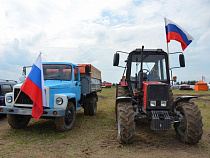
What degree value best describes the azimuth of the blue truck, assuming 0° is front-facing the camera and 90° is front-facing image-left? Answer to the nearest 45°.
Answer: approximately 45°

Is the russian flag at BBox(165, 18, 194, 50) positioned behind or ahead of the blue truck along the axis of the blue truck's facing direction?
behind

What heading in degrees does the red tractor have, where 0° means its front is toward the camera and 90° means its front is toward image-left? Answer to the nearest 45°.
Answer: approximately 0°

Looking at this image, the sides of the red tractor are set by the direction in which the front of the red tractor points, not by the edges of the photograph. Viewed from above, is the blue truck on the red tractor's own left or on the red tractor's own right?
on the red tractor's own right

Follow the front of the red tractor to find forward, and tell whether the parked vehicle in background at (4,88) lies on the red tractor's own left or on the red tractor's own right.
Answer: on the red tractor's own right
